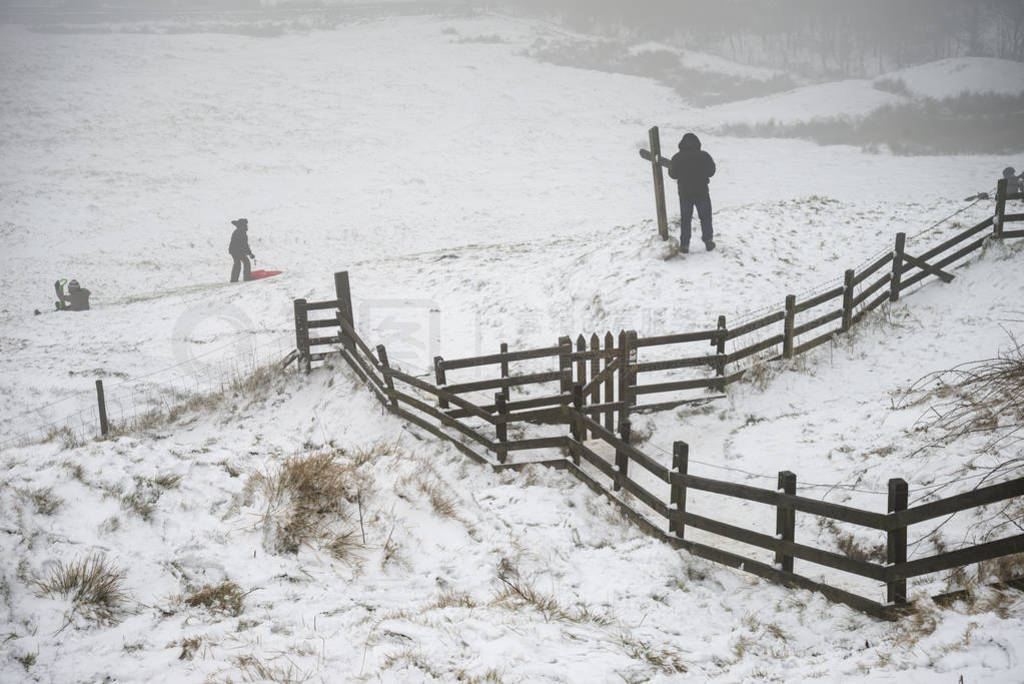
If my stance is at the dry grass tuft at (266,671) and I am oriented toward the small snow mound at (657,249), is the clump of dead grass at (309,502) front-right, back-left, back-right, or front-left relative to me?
front-left

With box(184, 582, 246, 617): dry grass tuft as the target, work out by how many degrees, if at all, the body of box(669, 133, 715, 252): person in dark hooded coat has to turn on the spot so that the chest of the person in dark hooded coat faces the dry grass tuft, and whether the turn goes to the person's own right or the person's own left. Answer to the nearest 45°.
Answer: approximately 180°

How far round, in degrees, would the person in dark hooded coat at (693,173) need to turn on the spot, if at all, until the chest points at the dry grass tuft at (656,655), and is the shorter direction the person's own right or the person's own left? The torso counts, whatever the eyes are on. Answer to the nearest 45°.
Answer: approximately 180°

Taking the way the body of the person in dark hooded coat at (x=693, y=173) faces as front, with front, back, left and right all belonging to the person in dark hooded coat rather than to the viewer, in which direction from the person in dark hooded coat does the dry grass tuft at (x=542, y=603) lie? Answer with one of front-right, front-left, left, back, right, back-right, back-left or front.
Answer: back

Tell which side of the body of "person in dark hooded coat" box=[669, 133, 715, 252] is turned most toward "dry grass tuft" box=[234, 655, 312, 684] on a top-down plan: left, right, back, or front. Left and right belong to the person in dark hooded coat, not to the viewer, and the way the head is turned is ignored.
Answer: back

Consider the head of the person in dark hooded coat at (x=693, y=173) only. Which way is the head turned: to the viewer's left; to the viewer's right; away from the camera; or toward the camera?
away from the camera

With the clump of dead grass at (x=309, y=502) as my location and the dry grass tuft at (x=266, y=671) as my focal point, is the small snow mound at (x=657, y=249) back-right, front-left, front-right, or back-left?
back-left

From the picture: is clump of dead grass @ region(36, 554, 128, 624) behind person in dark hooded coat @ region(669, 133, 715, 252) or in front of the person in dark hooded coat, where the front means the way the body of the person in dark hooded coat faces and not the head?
behind

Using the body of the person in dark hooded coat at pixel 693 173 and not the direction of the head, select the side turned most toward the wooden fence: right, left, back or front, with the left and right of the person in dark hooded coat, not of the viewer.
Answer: back

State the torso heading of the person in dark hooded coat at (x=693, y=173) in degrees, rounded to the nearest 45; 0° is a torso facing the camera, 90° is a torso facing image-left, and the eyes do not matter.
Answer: approximately 180°

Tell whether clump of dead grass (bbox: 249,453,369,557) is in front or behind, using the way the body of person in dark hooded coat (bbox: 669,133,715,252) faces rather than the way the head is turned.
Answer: behind
